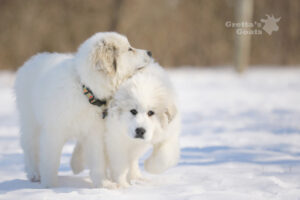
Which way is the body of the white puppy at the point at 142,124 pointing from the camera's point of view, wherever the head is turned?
toward the camera
